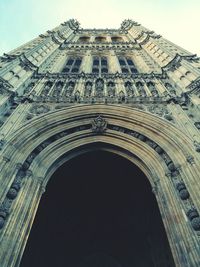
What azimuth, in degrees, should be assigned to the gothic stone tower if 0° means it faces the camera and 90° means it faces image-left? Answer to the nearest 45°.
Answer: approximately 0°
